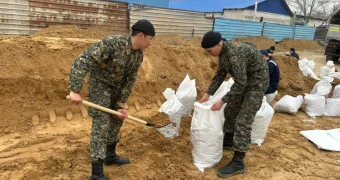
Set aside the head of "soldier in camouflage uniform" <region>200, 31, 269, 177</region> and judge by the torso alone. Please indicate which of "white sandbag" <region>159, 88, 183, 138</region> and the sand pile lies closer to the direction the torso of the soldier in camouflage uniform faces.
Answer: the white sandbag

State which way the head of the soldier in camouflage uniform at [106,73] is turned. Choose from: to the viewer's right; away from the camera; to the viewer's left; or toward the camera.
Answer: to the viewer's right

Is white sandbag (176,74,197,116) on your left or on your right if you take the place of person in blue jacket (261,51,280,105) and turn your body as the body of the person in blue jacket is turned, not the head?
on your left

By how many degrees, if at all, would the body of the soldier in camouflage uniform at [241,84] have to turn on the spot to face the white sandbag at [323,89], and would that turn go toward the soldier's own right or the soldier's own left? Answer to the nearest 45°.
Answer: approximately 135° to the soldier's own right

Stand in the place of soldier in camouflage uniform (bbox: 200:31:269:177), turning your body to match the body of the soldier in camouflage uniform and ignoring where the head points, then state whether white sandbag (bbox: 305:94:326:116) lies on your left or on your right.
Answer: on your right

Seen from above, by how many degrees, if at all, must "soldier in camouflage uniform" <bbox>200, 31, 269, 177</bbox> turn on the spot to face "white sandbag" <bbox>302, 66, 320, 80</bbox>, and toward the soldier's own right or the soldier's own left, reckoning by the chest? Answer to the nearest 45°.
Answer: approximately 90° to the soldier's own right

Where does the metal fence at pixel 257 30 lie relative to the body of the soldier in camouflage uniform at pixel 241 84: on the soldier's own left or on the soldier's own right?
on the soldier's own right

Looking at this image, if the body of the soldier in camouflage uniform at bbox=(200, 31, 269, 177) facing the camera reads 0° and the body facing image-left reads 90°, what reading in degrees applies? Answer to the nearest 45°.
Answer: approximately 90°

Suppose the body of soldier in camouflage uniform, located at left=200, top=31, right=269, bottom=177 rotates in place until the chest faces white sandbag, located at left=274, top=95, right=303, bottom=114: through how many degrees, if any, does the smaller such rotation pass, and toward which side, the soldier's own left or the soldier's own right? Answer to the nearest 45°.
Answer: approximately 90° to the soldier's own right

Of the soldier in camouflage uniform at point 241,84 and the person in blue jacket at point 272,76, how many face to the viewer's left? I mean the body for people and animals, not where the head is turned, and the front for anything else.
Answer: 2

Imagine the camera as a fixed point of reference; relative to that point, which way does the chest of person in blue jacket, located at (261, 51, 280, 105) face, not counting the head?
to the viewer's left
